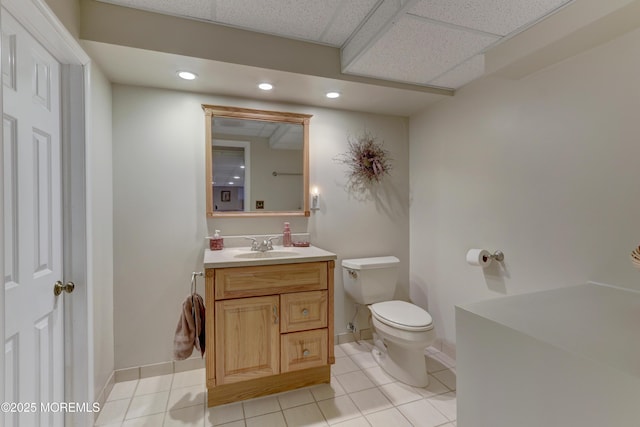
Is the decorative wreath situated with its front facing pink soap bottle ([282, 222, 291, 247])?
no

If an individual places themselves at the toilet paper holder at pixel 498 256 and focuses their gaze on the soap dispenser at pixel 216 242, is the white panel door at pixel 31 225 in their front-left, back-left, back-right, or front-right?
front-left

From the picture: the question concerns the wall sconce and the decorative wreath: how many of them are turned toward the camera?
2

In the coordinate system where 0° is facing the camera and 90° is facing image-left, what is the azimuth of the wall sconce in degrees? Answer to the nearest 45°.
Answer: approximately 0°

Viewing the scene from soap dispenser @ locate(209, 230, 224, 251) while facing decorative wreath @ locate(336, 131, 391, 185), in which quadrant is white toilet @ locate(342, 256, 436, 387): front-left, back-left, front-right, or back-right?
front-right

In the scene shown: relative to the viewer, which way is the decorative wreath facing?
toward the camera

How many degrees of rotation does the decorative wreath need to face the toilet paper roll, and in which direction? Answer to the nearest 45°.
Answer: approximately 45° to its left

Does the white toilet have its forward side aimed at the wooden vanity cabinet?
no

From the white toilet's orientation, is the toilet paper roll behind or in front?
in front

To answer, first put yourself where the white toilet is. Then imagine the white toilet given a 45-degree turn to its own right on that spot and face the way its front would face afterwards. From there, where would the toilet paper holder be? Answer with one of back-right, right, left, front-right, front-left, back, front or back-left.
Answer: left

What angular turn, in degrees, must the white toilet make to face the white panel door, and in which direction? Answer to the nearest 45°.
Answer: approximately 90° to its right

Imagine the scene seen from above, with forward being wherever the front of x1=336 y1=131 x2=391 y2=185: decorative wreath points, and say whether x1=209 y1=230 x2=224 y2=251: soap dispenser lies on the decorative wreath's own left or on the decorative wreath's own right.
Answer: on the decorative wreath's own right
